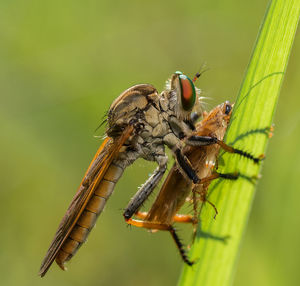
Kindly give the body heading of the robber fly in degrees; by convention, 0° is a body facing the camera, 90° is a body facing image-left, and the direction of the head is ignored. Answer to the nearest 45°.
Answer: approximately 270°
